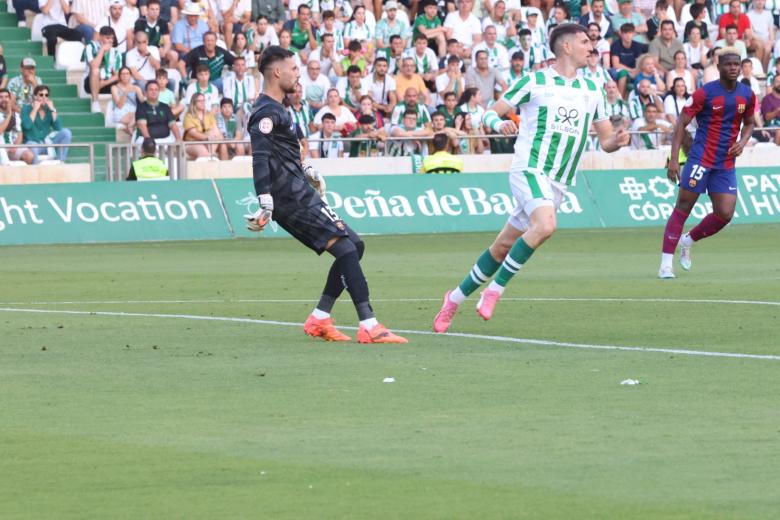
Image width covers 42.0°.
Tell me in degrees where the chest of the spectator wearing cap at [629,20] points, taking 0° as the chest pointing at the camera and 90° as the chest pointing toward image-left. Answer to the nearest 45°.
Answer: approximately 0°

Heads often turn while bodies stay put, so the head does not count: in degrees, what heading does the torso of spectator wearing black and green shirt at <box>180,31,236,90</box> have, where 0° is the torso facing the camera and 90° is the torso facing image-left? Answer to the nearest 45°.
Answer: approximately 0°

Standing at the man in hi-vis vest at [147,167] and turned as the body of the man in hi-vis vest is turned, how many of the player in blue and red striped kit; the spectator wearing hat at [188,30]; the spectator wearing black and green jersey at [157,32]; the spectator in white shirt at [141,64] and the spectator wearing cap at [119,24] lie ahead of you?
4

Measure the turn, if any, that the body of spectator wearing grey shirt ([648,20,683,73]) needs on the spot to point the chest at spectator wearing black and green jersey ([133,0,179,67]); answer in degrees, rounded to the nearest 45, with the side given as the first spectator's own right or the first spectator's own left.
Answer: approximately 45° to the first spectator's own right

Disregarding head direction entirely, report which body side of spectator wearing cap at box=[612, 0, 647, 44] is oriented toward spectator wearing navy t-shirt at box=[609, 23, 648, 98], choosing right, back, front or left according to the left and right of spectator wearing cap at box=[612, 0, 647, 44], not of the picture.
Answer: front

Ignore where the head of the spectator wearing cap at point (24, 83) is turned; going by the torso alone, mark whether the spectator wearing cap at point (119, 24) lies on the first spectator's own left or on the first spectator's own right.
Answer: on the first spectator's own left

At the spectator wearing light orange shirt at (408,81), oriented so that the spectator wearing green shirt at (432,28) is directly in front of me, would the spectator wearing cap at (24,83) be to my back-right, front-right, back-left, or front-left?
back-left

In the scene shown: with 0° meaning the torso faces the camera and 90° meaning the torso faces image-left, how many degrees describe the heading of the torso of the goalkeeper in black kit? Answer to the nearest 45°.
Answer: approximately 270°

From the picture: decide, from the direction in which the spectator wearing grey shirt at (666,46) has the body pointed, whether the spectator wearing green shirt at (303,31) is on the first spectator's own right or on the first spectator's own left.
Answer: on the first spectator's own right

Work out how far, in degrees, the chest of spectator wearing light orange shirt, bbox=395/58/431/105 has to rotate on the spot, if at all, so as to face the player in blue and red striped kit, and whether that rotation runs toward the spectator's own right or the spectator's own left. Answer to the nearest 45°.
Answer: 0° — they already face them

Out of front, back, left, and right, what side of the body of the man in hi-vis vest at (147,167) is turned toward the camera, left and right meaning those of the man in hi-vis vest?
back

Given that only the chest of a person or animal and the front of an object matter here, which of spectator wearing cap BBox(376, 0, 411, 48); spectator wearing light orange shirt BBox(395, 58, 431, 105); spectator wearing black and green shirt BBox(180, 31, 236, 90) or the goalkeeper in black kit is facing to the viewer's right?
the goalkeeper in black kit

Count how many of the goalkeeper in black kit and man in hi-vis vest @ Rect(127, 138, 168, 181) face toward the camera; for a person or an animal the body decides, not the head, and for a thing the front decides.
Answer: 0
